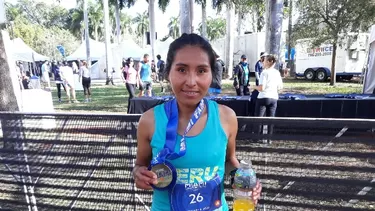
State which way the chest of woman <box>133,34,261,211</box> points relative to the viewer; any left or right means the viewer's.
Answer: facing the viewer

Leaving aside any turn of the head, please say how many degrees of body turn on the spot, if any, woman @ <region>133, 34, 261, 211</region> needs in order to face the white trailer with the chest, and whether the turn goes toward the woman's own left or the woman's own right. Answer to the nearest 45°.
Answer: approximately 135° to the woman's own left

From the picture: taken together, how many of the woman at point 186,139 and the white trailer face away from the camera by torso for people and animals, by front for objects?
0

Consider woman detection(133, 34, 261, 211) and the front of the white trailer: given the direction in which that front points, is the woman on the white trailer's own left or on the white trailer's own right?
on the white trailer's own right

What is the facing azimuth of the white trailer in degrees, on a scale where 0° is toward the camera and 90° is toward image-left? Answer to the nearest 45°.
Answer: approximately 315°

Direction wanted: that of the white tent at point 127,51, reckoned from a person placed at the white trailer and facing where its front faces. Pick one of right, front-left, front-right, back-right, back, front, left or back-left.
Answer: back-right

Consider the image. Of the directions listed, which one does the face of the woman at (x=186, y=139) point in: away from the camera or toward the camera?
toward the camera

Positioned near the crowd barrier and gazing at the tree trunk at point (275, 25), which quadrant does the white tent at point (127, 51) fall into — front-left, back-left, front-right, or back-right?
front-left
